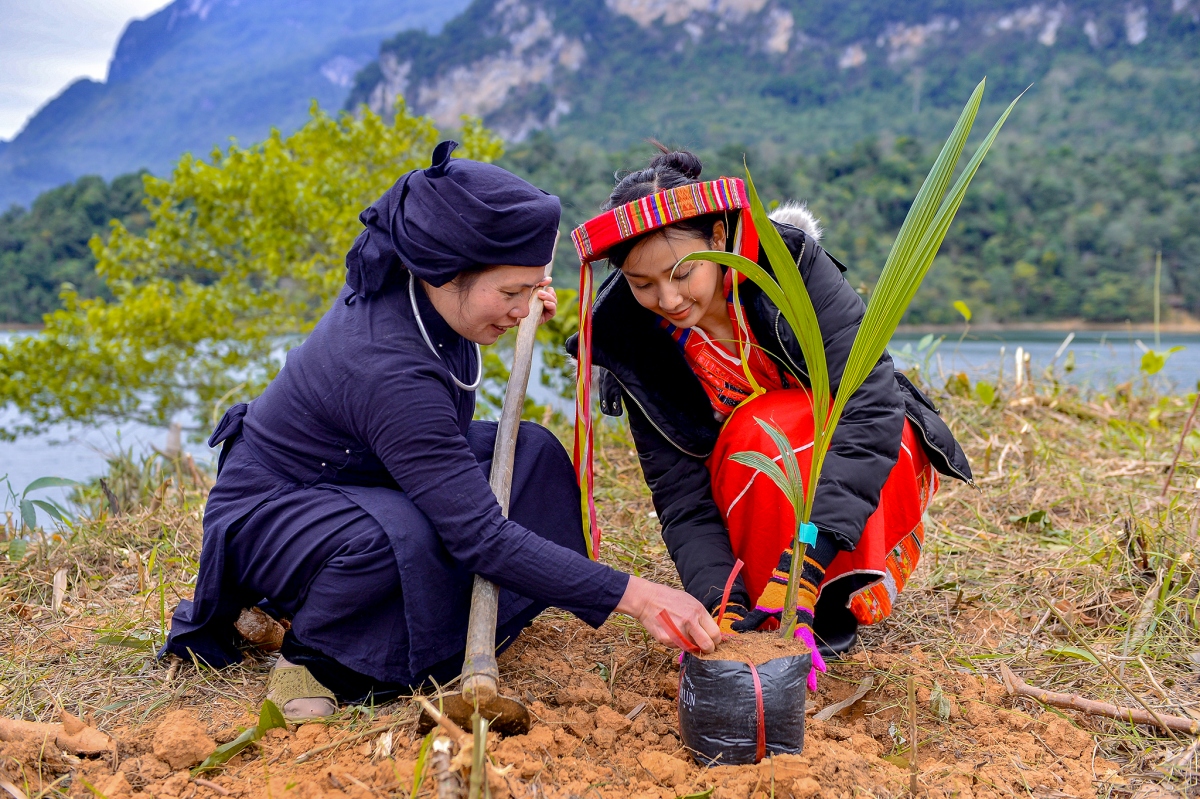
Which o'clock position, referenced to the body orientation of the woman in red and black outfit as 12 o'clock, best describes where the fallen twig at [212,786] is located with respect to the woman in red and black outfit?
The fallen twig is roughly at 12 o'clock from the woman in red and black outfit.

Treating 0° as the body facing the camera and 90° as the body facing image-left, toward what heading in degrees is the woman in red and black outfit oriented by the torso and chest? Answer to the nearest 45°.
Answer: approximately 45°

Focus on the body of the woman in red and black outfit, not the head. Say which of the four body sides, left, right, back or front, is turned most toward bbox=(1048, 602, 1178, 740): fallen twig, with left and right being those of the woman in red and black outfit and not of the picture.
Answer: left

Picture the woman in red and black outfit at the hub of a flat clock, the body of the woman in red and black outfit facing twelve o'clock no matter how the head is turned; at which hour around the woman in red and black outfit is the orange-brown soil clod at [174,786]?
The orange-brown soil clod is roughly at 12 o'clock from the woman in red and black outfit.

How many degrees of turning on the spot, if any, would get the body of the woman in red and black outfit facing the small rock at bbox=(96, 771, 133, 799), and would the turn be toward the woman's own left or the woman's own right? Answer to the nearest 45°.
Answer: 0° — they already face it

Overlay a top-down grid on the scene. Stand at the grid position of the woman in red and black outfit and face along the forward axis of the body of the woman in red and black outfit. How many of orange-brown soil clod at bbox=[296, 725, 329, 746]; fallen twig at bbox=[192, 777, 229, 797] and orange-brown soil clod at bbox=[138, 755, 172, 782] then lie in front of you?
3

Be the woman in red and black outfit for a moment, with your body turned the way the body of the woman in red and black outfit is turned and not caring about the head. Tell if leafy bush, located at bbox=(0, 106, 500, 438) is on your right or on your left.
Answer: on your right
